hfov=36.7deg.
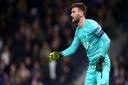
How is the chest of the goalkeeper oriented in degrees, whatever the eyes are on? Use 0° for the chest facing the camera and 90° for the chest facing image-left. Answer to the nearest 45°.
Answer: approximately 45°
